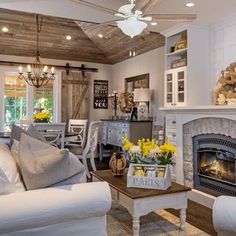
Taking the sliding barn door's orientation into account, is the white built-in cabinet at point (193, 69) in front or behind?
in front

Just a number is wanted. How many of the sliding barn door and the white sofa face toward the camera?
1

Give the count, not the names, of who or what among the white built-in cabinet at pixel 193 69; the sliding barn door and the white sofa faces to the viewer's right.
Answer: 1

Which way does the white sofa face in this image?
to the viewer's right

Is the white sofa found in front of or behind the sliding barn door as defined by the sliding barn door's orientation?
in front

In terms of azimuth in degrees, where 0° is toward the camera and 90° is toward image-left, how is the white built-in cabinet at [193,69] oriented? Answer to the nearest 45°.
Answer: approximately 45°

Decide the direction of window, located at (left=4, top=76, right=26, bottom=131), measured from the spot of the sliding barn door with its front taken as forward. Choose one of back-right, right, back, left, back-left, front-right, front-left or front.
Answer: right

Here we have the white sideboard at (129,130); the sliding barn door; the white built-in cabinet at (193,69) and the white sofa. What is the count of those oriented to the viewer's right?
1

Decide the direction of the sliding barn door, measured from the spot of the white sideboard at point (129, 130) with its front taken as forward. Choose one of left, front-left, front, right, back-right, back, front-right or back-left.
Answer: right

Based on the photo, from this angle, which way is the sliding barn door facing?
toward the camera

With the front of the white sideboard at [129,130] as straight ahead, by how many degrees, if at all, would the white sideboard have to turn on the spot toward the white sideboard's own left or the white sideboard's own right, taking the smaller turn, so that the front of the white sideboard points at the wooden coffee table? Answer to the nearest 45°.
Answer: approximately 45° to the white sideboard's own left

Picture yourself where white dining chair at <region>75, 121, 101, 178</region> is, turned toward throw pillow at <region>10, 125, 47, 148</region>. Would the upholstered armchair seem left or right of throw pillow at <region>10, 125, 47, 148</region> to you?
left

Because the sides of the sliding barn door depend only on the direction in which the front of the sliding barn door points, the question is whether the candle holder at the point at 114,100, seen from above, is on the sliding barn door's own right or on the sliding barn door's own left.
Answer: on the sliding barn door's own left

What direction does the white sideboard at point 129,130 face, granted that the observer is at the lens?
facing the viewer and to the left of the viewer

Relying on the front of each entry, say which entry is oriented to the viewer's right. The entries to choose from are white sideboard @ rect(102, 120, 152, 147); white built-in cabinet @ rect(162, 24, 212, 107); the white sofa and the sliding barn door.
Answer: the white sofa
